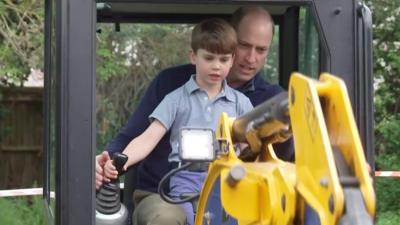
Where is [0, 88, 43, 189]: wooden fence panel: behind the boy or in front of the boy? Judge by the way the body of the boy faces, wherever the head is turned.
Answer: behind

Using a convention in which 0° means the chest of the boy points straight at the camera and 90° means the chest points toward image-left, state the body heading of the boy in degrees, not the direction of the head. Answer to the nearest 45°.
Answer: approximately 0°
